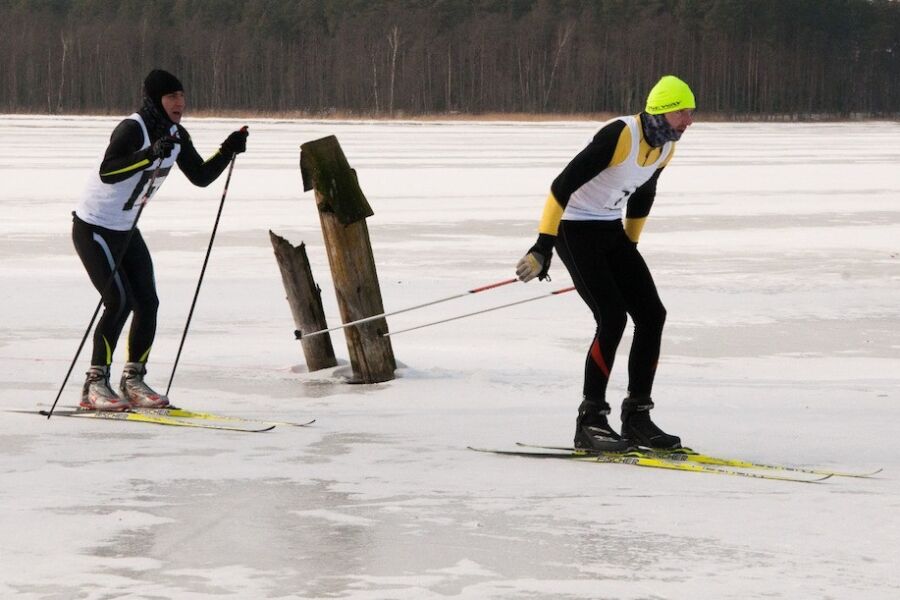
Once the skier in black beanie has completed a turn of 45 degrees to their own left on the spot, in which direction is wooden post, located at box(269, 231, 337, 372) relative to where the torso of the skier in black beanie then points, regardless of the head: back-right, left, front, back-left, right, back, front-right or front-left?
front-left

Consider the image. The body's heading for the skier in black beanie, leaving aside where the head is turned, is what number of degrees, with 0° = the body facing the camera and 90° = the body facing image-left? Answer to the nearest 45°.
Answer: approximately 315°

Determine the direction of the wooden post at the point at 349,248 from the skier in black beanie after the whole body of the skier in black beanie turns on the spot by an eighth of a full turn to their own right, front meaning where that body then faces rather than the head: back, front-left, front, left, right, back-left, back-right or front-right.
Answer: back-left
